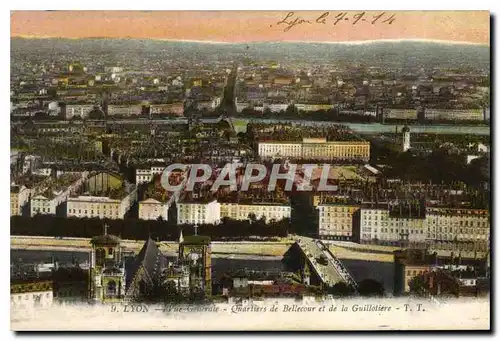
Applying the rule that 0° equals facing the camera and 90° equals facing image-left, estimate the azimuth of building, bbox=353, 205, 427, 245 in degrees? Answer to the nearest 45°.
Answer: approximately 0°

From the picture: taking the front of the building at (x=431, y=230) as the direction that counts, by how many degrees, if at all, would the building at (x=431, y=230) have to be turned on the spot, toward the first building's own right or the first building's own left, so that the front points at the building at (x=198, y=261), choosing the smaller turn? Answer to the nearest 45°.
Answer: approximately 90° to the first building's own right

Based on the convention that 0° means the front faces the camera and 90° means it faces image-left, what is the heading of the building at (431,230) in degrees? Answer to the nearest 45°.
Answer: approximately 0°

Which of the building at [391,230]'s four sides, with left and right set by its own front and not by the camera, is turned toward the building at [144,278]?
right

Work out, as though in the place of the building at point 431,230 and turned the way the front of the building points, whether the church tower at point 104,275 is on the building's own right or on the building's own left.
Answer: on the building's own right
